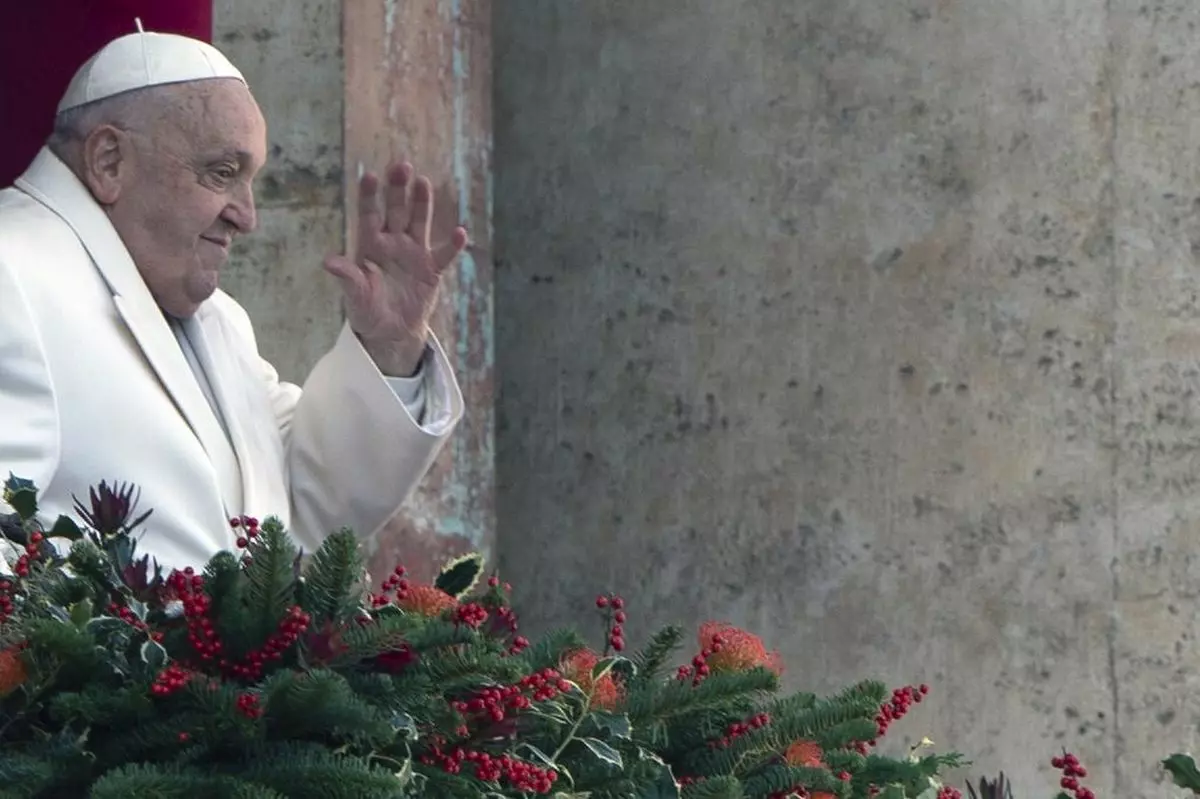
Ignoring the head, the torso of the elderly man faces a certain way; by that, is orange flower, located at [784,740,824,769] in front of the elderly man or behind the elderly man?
in front

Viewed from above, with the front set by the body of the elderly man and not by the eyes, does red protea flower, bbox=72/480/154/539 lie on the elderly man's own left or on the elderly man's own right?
on the elderly man's own right

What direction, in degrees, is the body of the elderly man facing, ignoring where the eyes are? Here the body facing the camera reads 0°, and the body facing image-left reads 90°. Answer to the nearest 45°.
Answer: approximately 315°

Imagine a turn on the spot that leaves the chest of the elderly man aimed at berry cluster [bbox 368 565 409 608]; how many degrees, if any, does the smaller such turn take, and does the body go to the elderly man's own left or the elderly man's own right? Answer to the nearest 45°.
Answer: approximately 45° to the elderly man's own right

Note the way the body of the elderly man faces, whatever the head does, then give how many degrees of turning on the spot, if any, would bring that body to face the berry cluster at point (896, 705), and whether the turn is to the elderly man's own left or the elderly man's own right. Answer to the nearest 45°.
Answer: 0° — they already face it

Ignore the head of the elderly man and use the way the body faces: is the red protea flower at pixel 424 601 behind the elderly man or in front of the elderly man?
in front

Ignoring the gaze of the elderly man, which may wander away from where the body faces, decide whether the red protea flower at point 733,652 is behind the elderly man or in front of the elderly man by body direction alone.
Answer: in front
